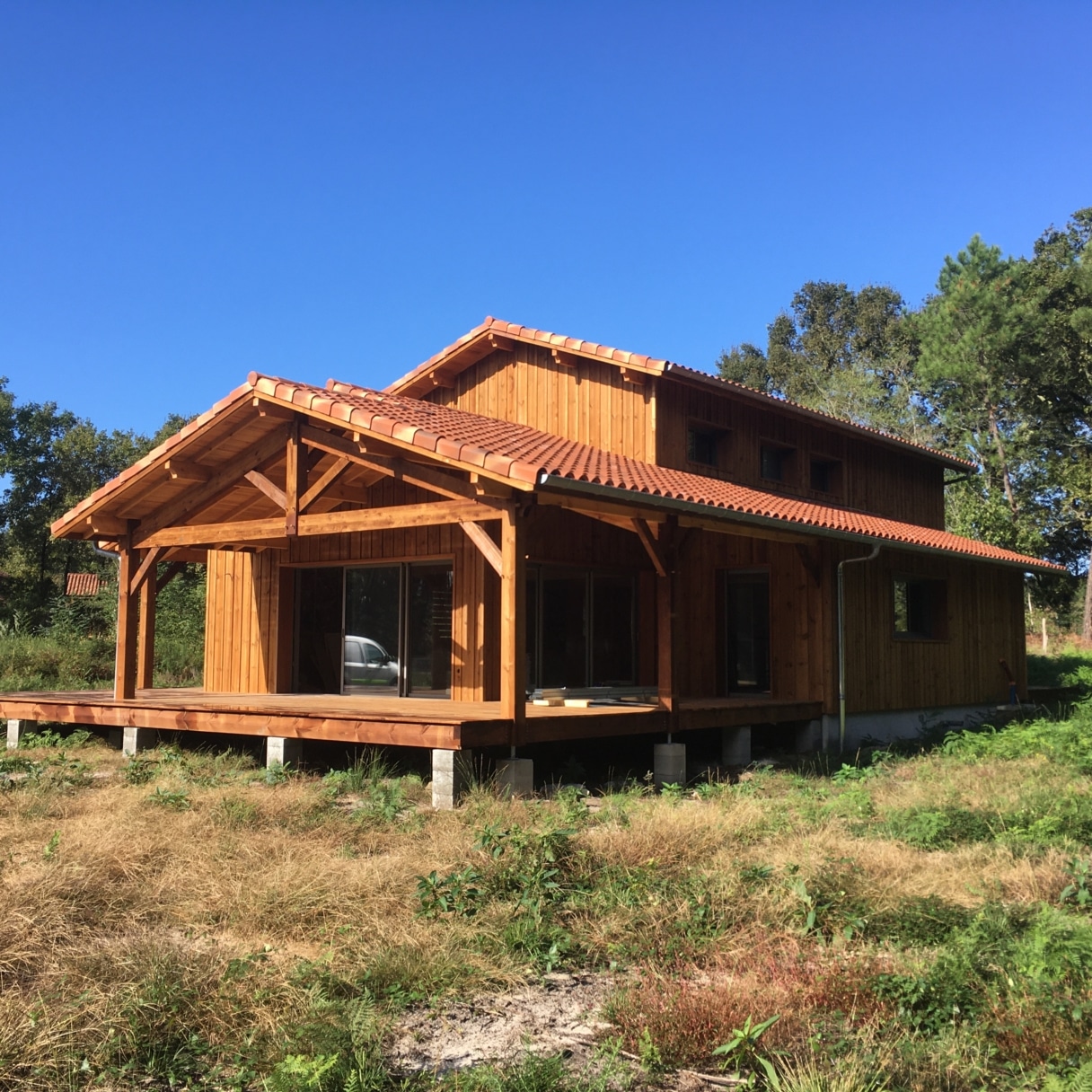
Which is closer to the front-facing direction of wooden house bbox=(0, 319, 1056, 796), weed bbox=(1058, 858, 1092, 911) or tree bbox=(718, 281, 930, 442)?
the weed

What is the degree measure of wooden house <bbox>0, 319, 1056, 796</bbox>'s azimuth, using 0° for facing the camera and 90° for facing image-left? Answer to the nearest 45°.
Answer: approximately 45°

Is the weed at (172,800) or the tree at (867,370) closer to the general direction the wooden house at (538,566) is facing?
the weed

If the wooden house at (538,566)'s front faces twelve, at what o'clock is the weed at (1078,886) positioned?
The weed is roughly at 10 o'clock from the wooden house.
